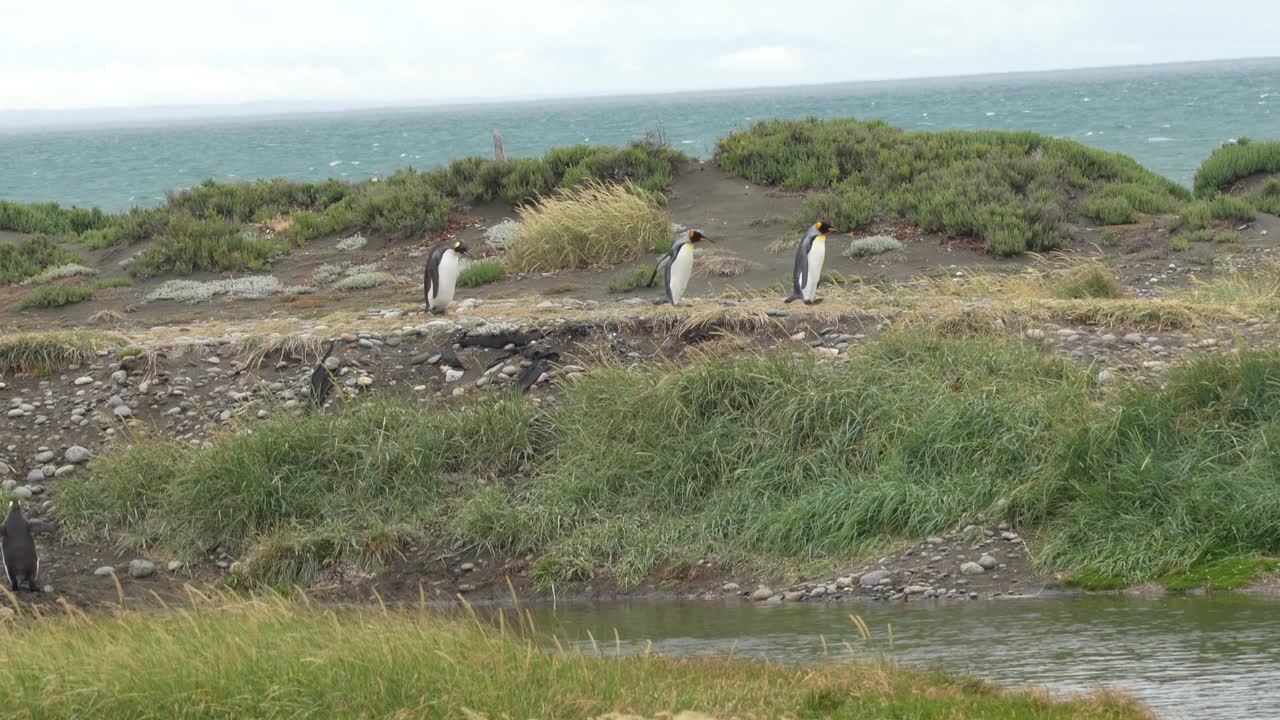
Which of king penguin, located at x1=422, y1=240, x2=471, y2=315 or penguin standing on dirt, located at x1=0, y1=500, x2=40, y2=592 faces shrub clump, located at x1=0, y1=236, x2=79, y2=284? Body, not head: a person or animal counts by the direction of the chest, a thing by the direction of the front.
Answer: the penguin standing on dirt

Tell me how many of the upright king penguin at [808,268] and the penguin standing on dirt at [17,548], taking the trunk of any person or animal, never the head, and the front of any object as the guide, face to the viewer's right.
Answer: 1

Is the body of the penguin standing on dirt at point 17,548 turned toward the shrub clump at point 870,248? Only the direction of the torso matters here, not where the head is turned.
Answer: no

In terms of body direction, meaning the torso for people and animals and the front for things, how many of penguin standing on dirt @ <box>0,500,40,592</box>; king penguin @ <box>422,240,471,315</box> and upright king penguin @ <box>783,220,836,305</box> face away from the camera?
1

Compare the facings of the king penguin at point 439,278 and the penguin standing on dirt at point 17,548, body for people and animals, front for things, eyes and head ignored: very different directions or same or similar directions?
very different directions

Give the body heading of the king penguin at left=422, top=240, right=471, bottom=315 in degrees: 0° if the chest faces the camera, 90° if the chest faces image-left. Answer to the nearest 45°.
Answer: approximately 315°

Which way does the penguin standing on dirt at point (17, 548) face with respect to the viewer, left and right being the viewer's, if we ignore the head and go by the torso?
facing away from the viewer

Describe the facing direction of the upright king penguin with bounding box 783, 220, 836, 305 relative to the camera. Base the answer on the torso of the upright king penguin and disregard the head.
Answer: to the viewer's right

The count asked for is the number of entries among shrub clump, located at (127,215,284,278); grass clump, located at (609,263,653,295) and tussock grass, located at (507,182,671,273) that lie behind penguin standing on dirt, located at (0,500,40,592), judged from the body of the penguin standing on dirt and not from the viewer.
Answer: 0

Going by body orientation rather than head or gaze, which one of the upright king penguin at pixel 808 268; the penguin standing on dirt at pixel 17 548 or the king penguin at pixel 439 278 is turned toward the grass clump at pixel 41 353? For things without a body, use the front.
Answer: the penguin standing on dirt

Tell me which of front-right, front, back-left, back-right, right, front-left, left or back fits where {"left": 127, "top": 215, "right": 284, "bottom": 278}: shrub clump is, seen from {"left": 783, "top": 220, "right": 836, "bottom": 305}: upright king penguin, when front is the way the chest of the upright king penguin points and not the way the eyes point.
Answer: back-left

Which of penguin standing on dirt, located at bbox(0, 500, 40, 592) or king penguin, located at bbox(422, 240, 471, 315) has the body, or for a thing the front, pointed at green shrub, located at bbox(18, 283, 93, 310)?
the penguin standing on dirt

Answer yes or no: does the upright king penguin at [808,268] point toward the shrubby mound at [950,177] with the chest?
no

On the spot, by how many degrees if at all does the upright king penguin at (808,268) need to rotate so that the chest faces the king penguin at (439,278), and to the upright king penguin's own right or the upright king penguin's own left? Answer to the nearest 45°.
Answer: approximately 180°

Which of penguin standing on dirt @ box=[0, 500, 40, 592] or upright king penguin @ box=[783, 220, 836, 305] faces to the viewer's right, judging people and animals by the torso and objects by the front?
the upright king penguin
